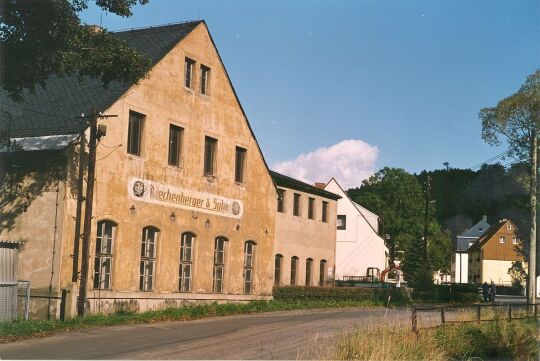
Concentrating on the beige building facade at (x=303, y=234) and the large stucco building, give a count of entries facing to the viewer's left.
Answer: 0

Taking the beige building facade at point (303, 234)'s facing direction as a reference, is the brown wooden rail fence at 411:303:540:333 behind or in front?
in front

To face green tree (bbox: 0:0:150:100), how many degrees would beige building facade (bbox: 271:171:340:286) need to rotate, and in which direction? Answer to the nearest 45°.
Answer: approximately 45° to its right

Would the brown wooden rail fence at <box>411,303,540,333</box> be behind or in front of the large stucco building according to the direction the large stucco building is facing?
in front

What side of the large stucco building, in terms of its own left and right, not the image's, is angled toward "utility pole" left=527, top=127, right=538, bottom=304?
left

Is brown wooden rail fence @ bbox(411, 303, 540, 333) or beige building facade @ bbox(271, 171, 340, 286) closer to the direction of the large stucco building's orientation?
the brown wooden rail fence

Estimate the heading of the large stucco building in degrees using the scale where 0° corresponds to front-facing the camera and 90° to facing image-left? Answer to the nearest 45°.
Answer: approximately 315°

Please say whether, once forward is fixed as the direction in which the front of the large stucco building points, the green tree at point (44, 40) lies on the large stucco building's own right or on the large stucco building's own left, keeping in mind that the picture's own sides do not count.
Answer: on the large stucco building's own right

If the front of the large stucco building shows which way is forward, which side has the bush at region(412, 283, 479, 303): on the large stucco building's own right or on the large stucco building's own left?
on the large stucco building's own left

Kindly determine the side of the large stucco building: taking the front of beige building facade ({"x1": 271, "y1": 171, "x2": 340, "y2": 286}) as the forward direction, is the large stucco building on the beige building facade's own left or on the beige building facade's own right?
on the beige building facade's own right

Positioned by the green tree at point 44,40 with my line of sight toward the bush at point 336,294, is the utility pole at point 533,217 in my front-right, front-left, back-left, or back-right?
front-right

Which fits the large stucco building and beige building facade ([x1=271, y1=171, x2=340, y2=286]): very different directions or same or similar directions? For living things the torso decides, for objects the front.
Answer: same or similar directions
